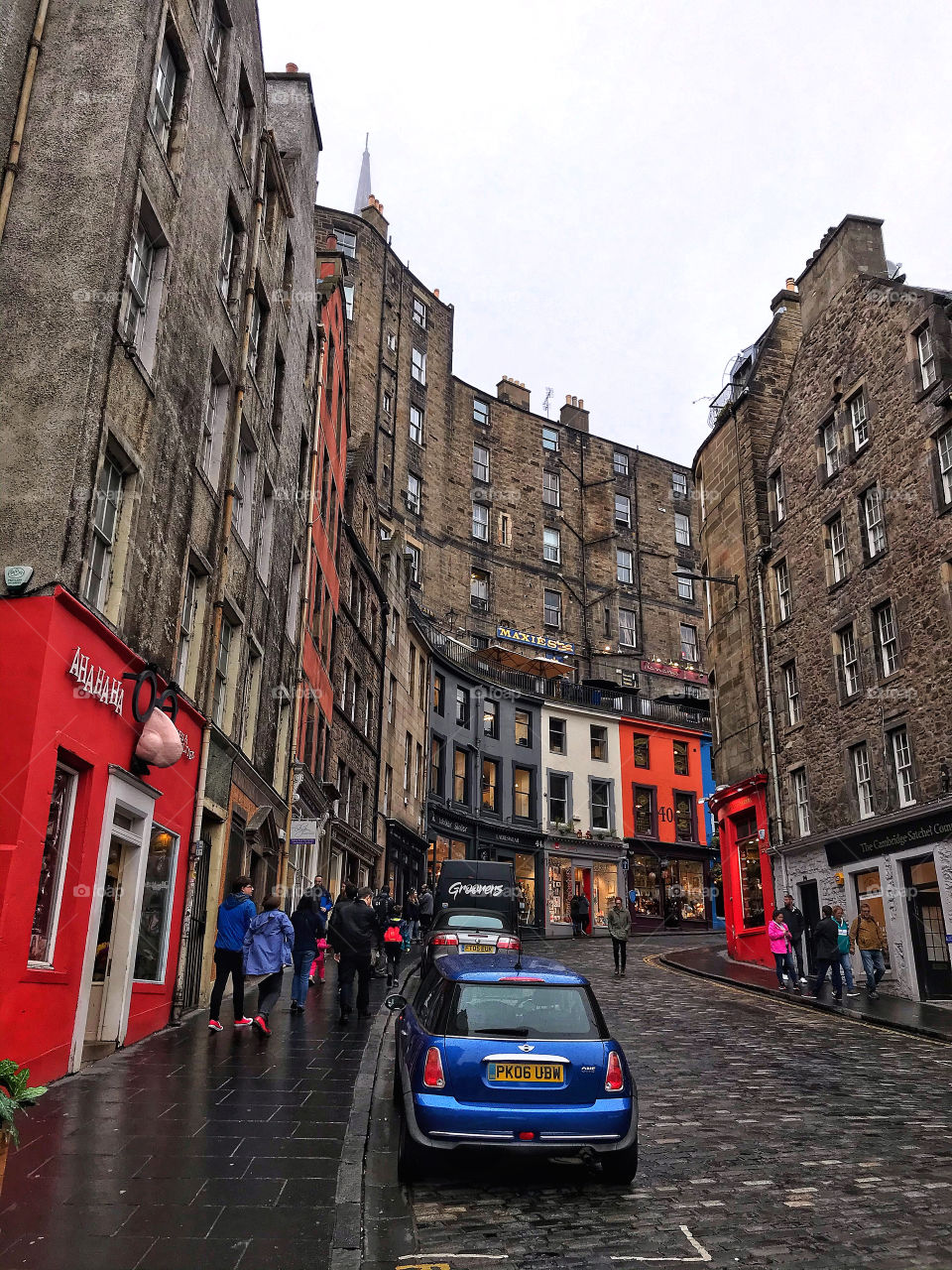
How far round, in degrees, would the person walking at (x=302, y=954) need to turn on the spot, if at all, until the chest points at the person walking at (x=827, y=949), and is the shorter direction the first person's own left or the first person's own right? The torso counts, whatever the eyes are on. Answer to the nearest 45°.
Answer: approximately 90° to the first person's own right

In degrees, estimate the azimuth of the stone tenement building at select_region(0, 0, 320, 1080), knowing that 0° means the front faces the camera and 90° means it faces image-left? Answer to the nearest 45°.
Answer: approximately 315°

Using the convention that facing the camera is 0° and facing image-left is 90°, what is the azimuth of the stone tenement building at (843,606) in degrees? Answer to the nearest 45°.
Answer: approximately 45°

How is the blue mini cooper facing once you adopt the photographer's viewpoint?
facing away from the viewer

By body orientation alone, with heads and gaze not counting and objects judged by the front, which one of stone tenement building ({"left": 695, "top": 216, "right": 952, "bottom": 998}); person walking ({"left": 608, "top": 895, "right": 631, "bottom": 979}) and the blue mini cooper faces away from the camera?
the blue mini cooper

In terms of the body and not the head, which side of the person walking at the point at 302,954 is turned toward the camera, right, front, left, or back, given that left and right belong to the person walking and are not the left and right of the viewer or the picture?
back

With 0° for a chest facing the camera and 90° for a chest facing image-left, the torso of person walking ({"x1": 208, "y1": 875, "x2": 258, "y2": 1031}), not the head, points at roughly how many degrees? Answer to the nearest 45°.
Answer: approximately 225°

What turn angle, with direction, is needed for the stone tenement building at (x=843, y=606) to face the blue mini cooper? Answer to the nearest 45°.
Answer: approximately 45° to its left

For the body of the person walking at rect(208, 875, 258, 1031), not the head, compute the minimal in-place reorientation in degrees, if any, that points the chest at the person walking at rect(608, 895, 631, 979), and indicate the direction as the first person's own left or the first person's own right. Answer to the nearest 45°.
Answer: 0° — they already face them

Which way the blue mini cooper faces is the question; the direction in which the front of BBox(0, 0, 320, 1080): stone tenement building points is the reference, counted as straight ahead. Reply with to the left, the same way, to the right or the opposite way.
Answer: to the left
